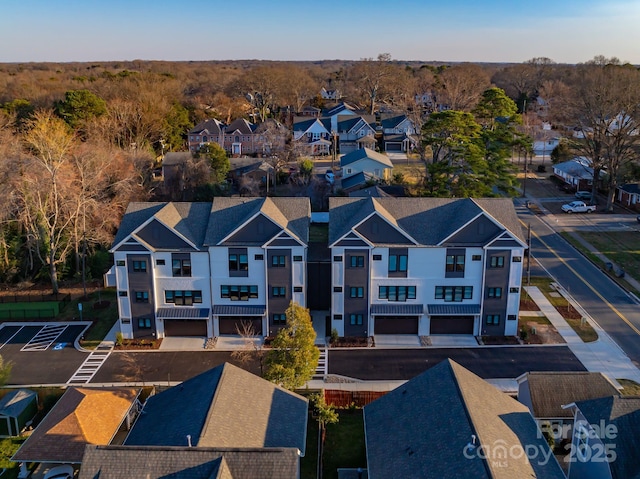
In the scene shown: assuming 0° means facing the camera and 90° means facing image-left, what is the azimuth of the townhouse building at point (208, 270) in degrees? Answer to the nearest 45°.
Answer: approximately 0°

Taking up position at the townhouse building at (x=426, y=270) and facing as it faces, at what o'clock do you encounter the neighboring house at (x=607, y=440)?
The neighboring house is roughly at 11 o'clock from the townhouse building.

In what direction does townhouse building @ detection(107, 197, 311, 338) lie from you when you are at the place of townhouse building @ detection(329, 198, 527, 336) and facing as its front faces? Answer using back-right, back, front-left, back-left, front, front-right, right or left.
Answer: right

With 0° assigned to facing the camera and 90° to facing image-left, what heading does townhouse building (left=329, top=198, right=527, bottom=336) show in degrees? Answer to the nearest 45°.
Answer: approximately 0°

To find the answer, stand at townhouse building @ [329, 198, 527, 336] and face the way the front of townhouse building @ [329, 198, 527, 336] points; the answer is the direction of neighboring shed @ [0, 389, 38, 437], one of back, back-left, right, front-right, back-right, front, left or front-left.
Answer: front-right

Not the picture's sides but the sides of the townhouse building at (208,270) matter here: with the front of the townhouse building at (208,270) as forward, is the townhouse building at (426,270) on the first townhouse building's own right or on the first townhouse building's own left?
on the first townhouse building's own left

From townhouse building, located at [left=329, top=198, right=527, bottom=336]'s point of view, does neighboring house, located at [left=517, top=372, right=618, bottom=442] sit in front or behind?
in front

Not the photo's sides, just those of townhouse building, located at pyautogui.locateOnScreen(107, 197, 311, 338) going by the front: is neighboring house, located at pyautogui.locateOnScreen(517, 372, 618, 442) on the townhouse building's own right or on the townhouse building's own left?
on the townhouse building's own left

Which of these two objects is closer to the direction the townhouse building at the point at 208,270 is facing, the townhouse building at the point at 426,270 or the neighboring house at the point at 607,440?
the neighboring house

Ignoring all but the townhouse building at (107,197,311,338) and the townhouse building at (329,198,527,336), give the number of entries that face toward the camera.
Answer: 2

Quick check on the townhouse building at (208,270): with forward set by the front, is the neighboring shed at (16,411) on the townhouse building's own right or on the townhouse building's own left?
on the townhouse building's own right

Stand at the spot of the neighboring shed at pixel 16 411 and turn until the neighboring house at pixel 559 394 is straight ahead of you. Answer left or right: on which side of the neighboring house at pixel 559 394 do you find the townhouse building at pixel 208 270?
left
